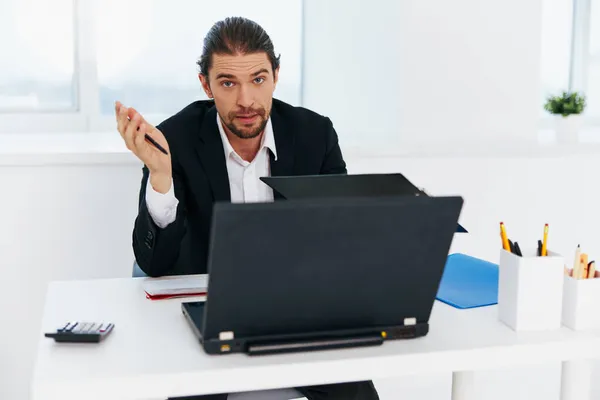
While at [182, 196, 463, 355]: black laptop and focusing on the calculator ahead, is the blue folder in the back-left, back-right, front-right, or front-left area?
back-right

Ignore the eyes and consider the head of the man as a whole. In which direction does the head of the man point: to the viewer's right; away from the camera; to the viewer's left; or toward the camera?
toward the camera

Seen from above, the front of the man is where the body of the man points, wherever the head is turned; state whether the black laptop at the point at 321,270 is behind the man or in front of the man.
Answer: in front

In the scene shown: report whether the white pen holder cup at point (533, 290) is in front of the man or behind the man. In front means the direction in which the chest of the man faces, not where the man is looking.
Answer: in front

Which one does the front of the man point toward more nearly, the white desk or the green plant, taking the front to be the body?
the white desk

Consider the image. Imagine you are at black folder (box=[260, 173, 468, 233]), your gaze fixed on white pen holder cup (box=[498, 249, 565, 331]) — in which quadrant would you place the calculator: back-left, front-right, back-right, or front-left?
back-right

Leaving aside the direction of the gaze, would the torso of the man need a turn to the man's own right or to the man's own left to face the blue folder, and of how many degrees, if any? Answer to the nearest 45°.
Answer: approximately 45° to the man's own left

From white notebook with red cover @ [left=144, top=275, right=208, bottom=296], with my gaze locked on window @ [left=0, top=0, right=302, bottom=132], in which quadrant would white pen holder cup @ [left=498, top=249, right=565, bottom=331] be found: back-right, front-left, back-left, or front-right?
back-right

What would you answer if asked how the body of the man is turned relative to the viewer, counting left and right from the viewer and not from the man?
facing the viewer

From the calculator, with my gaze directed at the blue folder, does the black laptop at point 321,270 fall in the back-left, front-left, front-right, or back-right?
front-right

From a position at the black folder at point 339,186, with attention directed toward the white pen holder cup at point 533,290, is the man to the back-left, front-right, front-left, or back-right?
back-left

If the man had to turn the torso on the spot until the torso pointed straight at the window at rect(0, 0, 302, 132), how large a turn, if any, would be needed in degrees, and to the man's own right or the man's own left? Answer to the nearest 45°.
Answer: approximately 135° to the man's own right

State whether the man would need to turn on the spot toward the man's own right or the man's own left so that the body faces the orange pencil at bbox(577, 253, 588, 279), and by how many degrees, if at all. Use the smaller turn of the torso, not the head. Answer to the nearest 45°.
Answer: approximately 45° to the man's own left
